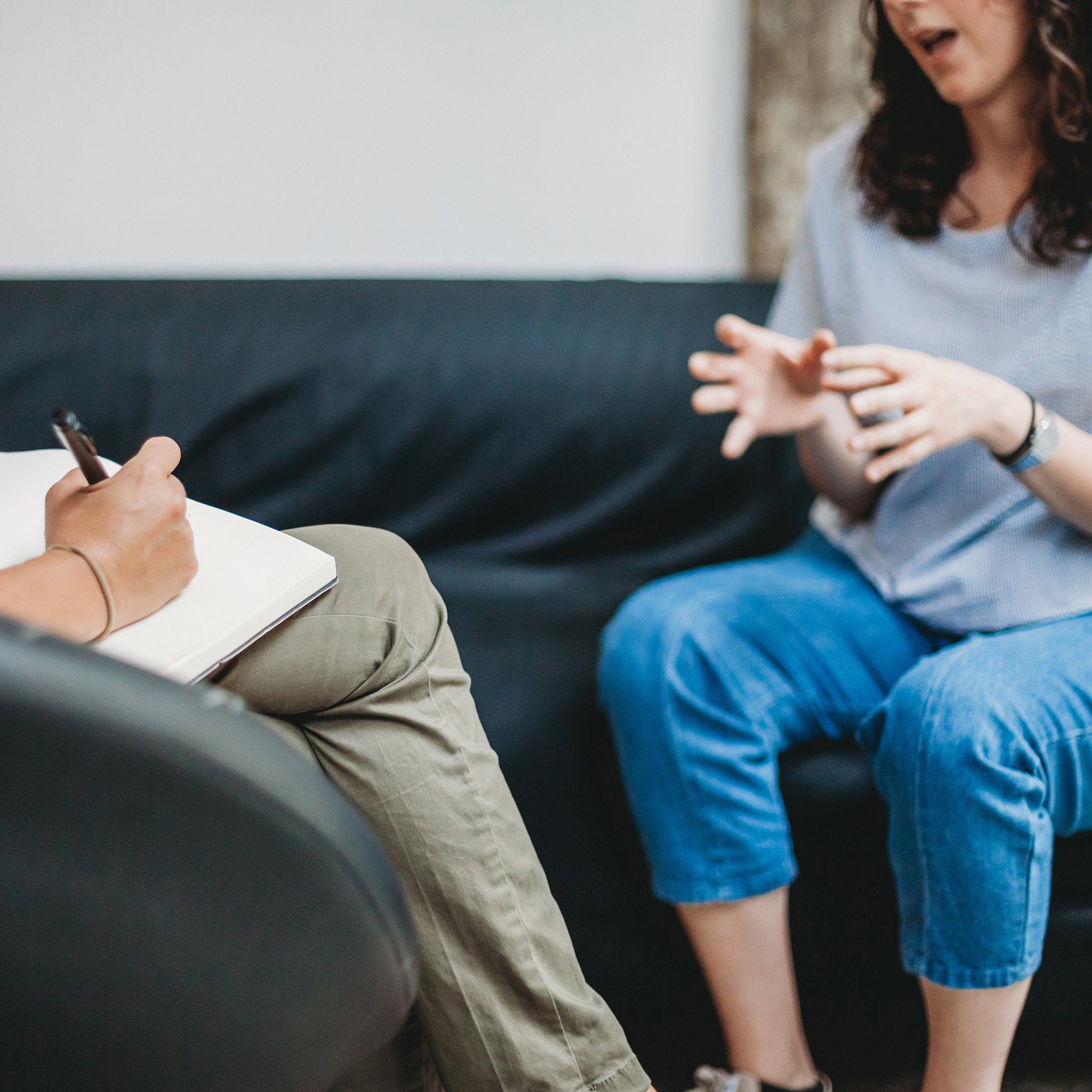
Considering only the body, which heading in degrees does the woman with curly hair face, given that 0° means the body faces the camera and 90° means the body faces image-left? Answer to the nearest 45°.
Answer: approximately 45°
